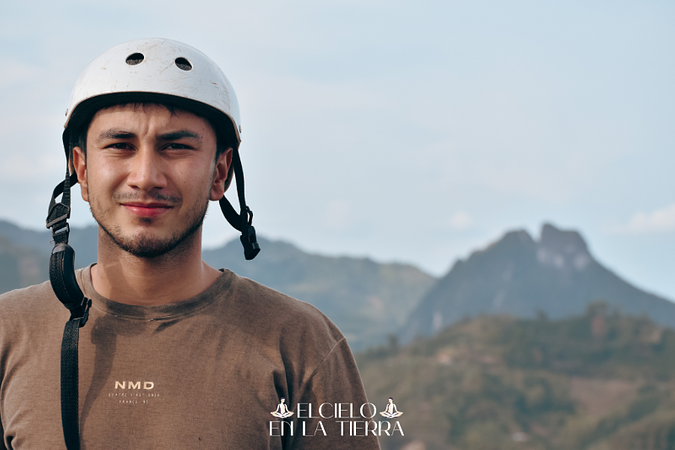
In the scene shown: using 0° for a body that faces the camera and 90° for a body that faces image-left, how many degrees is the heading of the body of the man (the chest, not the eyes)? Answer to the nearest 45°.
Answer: approximately 0°
